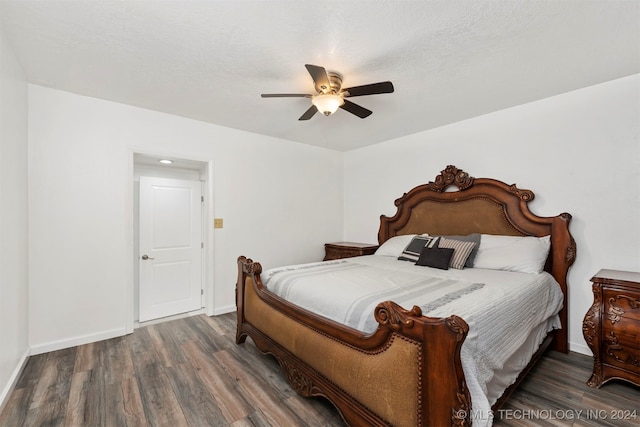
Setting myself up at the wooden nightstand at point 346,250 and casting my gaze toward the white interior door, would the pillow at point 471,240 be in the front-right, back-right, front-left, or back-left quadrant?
back-left

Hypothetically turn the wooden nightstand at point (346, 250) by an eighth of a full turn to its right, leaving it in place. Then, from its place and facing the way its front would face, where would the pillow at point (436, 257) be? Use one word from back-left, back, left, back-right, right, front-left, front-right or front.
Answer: back-left

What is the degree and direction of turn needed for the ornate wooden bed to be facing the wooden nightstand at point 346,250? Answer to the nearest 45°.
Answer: approximately 135° to its right

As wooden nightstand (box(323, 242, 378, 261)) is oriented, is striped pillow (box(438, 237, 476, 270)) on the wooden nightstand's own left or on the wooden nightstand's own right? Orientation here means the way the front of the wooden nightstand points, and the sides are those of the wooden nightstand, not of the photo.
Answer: on the wooden nightstand's own left

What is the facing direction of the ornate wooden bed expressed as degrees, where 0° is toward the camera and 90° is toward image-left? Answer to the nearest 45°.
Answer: approximately 45°

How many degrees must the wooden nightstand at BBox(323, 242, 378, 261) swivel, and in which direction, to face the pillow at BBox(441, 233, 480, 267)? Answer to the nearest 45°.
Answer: approximately 90° to its left

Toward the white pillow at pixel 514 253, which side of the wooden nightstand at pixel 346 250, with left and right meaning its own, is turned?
left

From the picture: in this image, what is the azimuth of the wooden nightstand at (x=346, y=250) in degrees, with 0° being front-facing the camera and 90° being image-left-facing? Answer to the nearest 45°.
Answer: approximately 45°

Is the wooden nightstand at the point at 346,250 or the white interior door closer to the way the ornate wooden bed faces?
the white interior door

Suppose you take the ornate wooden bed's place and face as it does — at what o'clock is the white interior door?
The white interior door is roughly at 2 o'clock from the ornate wooden bed.

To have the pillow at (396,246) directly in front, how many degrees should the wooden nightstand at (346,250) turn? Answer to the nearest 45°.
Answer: approximately 90° to its left

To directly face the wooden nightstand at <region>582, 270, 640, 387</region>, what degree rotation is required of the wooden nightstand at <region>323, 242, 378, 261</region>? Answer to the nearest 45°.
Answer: approximately 90° to its left
